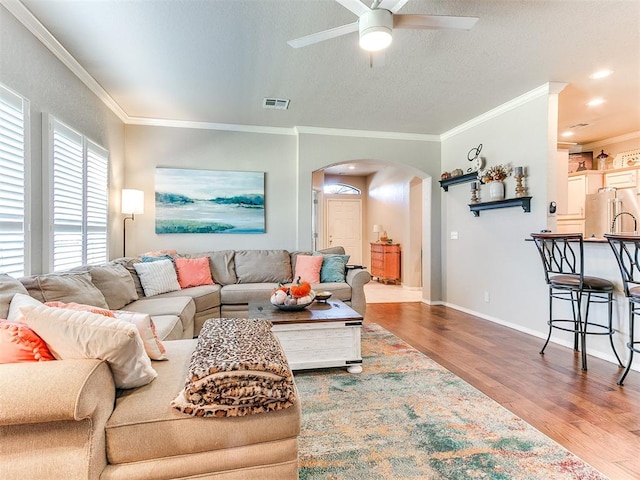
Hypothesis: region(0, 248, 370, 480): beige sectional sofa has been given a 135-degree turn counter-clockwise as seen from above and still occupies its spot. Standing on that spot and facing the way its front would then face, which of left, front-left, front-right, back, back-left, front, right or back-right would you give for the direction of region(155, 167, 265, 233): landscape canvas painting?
front

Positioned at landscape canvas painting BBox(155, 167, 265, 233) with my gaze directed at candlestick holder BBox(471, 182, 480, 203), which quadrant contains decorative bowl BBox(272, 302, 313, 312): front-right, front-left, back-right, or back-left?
front-right

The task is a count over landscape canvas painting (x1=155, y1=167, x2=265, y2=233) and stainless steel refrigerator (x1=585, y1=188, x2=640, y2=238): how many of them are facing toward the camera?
2

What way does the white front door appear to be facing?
toward the camera

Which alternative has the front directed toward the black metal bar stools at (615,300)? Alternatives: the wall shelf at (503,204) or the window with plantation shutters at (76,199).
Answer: the window with plantation shutters

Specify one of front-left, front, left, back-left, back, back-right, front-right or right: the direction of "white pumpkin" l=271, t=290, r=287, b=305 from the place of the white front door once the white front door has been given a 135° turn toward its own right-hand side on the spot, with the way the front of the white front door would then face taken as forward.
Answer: back-left

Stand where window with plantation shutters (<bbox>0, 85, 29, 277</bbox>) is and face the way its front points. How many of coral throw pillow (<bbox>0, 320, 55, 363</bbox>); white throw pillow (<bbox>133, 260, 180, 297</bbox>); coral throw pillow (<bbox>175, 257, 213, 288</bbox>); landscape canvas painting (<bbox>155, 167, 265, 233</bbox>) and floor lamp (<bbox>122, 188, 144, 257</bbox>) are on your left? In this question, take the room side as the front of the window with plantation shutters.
4

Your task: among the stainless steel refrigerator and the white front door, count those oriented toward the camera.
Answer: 2

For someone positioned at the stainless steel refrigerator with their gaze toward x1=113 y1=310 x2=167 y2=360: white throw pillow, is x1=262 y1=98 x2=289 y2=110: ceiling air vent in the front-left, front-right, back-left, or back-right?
front-right

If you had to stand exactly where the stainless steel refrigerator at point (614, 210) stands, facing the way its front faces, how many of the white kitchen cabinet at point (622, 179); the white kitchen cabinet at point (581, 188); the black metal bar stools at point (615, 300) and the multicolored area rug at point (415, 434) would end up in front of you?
2

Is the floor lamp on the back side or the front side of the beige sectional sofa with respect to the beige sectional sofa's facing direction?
on the back side

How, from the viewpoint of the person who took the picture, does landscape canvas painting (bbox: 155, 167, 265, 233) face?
facing the viewer

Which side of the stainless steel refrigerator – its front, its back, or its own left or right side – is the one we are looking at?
front

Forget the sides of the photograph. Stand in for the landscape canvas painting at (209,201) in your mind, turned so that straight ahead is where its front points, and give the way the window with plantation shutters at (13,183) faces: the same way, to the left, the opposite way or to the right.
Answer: to the left

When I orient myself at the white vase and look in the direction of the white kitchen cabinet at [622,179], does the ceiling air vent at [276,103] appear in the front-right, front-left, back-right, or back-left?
back-left

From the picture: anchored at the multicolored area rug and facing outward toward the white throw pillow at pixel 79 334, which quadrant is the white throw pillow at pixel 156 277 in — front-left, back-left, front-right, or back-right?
front-right

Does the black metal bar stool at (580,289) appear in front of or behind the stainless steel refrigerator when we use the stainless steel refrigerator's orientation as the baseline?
in front

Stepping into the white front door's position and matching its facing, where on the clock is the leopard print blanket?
The leopard print blanket is roughly at 12 o'clock from the white front door.

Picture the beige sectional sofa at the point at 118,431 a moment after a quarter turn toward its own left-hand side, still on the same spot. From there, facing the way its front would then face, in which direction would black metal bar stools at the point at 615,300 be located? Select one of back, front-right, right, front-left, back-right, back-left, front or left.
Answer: front-right

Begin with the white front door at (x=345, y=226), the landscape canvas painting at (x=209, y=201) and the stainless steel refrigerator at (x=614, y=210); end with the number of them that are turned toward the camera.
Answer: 3

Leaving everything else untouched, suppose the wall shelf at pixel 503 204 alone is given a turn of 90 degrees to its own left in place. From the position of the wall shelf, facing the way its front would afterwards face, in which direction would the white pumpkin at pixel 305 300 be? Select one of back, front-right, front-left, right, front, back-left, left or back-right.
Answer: right
